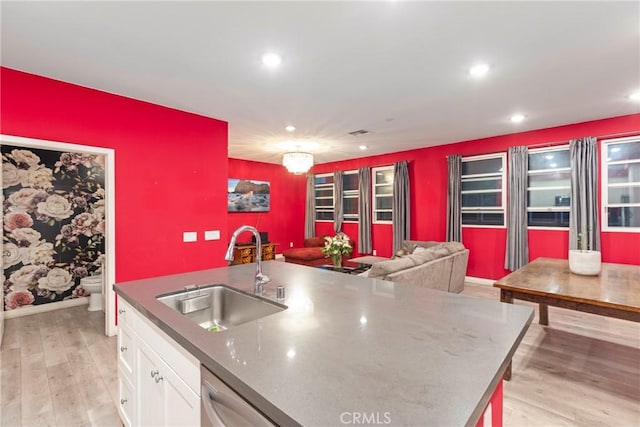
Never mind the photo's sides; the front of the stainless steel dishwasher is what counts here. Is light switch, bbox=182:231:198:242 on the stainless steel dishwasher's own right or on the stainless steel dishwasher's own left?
on the stainless steel dishwasher's own right

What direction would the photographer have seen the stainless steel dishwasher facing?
facing the viewer and to the left of the viewer

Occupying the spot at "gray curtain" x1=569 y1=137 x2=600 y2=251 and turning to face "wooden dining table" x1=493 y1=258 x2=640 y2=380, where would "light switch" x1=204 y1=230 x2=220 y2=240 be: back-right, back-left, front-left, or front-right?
front-right

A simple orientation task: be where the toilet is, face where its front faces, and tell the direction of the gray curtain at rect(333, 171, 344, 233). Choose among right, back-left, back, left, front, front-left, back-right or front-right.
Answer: back

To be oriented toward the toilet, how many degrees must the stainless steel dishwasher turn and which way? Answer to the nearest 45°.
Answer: approximately 90° to its right
